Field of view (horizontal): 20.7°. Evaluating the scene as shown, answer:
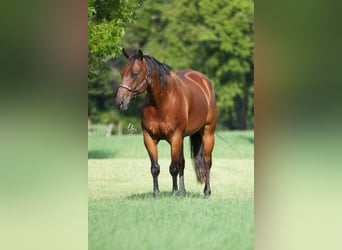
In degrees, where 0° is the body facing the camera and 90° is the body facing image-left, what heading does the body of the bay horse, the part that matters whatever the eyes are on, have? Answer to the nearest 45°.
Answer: approximately 45°
